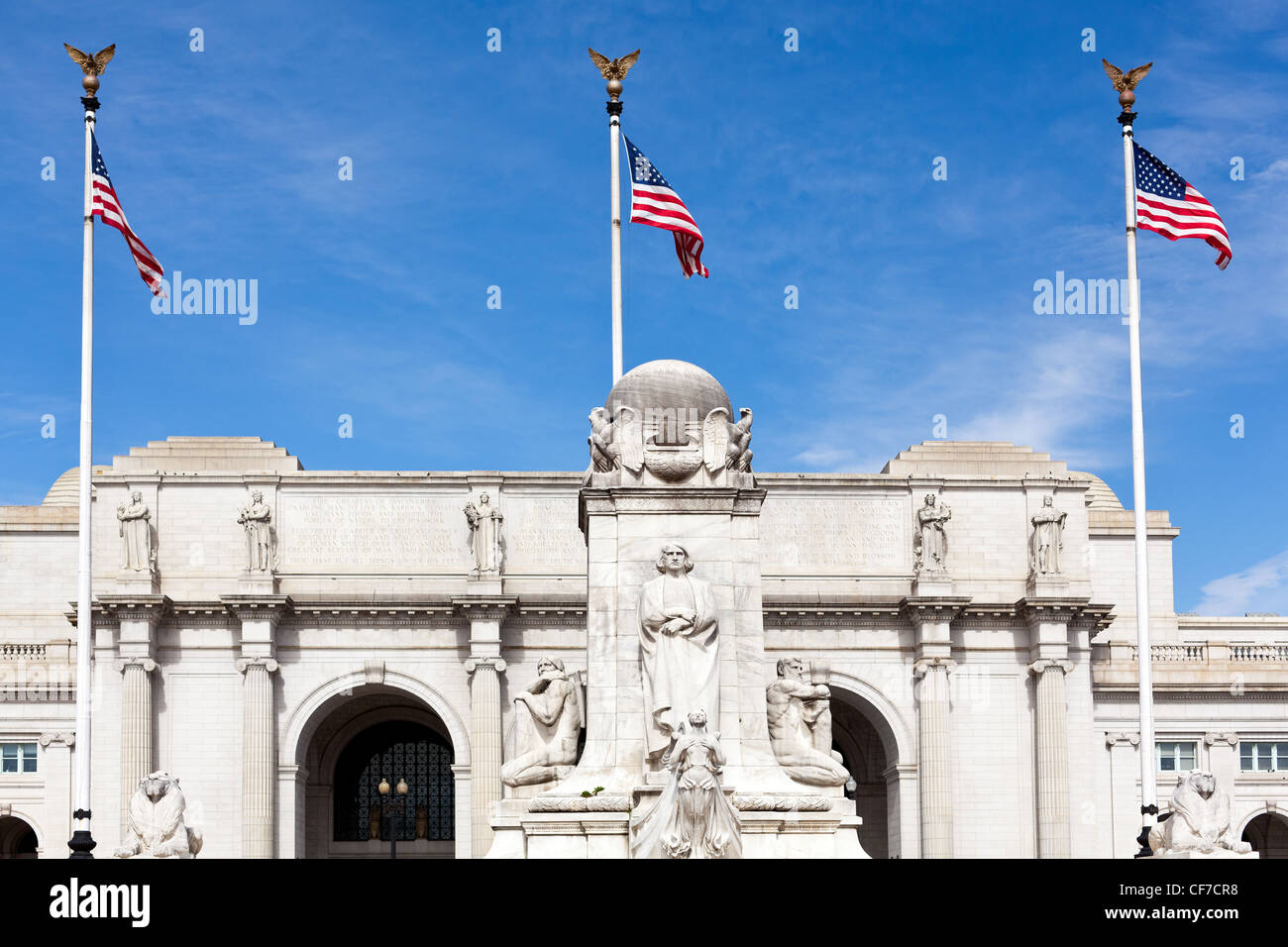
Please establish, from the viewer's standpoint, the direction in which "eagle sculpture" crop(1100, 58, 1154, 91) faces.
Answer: facing the viewer

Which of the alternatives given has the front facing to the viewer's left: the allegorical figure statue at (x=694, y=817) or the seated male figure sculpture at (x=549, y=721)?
the seated male figure sculpture

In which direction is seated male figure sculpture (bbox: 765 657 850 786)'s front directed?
to the viewer's right

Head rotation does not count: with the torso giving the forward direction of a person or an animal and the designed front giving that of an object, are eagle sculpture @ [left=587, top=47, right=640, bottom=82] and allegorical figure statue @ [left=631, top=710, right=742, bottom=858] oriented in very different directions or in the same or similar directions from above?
same or similar directions

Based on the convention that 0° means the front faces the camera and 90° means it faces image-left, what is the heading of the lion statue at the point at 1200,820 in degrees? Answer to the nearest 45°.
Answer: approximately 315°

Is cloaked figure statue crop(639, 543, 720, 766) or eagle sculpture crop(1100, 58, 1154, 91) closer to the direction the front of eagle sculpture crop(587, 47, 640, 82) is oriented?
the cloaked figure statue

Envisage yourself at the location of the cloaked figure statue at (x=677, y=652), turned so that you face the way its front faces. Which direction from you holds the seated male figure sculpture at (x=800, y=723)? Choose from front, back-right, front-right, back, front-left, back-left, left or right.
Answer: back-left

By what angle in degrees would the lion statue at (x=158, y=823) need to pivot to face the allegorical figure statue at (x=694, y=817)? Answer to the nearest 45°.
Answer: approximately 90° to its left

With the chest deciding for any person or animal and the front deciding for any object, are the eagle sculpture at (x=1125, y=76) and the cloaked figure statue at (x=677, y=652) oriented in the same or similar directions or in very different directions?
same or similar directions

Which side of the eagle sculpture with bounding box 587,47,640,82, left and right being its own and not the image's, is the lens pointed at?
front

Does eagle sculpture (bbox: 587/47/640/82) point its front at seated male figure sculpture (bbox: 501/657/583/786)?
yes

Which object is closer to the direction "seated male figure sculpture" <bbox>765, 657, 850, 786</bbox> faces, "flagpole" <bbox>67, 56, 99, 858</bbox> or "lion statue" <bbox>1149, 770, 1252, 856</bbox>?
the lion statue
